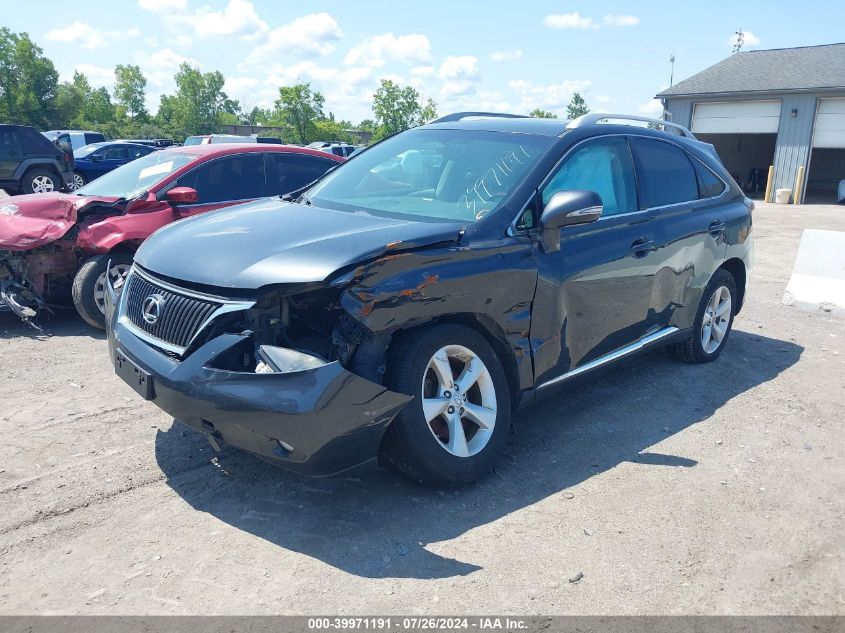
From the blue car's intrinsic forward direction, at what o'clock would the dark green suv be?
The dark green suv is roughly at 11 o'clock from the blue car.

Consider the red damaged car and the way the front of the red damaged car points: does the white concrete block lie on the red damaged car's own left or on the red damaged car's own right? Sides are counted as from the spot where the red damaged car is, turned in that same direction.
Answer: on the red damaged car's own left

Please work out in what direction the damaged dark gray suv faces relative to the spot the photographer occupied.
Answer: facing the viewer and to the left of the viewer

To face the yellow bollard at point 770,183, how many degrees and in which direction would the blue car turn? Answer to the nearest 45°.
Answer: approximately 135° to its left

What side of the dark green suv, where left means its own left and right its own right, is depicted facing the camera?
left

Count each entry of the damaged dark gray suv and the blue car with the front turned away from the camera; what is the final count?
0
